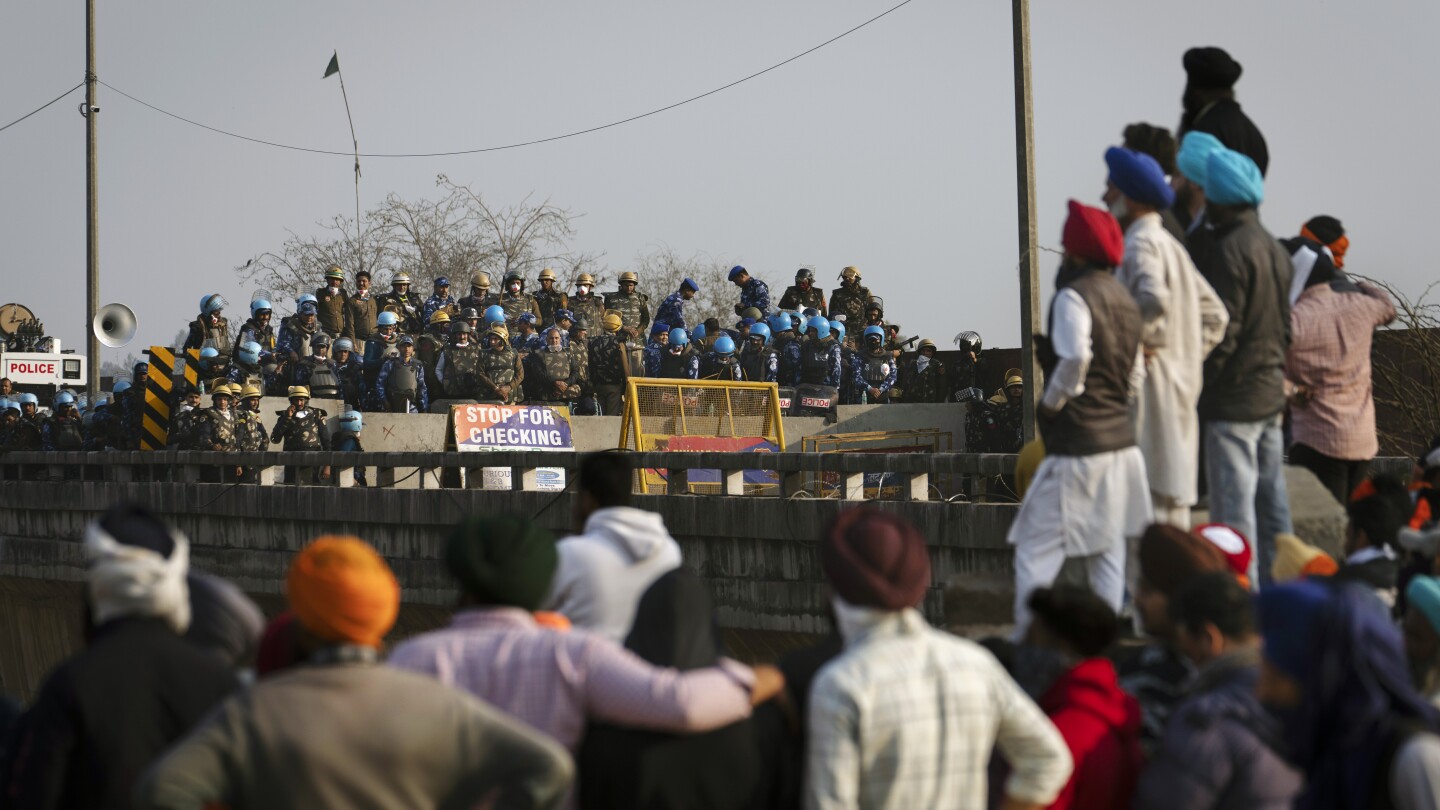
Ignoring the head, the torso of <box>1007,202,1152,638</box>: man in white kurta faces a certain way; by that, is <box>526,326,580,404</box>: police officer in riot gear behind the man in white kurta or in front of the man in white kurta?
in front

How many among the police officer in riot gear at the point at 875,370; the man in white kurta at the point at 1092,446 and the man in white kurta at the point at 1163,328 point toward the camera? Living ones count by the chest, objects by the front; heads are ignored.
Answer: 1

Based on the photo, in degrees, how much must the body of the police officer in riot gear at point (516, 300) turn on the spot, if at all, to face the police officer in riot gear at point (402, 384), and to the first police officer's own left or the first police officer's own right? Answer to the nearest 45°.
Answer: approximately 45° to the first police officer's own right

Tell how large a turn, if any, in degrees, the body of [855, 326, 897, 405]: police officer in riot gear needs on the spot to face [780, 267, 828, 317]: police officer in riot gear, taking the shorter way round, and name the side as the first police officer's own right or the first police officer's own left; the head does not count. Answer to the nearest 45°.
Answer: approximately 135° to the first police officer's own right

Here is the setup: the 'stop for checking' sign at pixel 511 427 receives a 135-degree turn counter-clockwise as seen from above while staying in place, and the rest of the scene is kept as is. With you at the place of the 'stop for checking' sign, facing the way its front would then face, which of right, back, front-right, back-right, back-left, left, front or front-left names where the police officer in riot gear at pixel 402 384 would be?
left

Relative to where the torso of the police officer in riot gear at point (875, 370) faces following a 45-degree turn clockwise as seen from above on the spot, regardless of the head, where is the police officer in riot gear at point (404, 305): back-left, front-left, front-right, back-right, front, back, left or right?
front-right

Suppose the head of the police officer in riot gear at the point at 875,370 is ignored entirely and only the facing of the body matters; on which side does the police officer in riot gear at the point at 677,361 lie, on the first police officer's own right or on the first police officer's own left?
on the first police officer's own right
